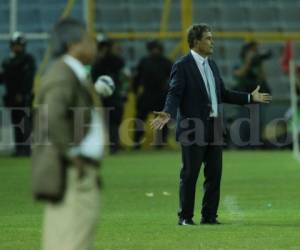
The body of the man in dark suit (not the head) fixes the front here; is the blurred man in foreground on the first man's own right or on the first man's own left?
on the first man's own right

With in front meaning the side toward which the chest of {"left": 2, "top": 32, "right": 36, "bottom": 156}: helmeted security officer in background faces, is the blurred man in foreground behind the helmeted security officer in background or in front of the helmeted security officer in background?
in front

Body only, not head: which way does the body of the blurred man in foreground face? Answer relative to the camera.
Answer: to the viewer's right

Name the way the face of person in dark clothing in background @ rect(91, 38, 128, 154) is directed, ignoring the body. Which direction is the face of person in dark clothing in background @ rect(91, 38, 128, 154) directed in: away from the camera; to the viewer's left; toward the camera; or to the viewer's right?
toward the camera

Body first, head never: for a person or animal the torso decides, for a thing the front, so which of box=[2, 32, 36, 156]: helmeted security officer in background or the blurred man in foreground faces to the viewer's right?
the blurred man in foreground

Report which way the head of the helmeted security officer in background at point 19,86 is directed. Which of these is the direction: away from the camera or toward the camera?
toward the camera

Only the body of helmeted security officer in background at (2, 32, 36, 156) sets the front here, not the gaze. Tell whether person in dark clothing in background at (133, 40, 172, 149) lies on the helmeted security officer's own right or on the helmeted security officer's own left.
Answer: on the helmeted security officer's own left

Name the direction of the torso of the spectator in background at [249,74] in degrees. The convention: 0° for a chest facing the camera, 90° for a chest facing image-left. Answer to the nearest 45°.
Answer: approximately 315°

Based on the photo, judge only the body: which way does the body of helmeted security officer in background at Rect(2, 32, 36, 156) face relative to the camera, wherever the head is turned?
toward the camera

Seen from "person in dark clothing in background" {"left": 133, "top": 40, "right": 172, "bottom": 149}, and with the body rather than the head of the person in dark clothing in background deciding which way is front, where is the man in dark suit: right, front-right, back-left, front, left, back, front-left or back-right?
front

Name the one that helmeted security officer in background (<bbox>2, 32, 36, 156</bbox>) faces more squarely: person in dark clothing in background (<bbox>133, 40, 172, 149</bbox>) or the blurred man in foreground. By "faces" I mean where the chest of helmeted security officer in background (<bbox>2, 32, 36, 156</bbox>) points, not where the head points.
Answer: the blurred man in foreground

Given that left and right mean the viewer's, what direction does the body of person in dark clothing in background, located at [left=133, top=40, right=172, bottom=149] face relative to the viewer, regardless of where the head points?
facing the viewer

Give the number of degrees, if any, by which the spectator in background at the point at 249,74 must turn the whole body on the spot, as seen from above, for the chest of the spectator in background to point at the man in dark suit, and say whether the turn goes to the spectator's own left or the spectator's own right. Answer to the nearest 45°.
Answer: approximately 45° to the spectator's own right

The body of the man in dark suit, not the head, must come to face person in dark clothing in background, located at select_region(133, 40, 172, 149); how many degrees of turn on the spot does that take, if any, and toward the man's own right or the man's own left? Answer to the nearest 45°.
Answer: approximately 135° to the man's own left

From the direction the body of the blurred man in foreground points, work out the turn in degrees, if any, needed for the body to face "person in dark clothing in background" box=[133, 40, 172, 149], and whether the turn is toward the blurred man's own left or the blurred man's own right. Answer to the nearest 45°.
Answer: approximately 90° to the blurred man's own left

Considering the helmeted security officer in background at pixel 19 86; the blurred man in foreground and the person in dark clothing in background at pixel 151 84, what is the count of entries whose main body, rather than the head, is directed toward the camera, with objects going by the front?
2

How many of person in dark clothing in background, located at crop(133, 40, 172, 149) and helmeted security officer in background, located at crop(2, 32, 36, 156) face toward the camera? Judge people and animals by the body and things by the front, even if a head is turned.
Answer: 2

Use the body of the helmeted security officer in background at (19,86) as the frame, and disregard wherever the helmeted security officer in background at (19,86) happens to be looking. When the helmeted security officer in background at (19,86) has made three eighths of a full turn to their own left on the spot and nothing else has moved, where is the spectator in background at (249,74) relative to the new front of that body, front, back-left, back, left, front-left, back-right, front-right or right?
front-right

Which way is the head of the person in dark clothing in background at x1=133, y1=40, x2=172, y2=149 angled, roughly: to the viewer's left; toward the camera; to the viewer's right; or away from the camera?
toward the camera

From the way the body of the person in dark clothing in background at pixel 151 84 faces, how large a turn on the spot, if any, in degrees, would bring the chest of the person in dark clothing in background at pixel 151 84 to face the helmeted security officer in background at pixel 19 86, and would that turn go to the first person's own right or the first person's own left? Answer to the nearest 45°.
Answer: approximately 90° to the first person's own right
